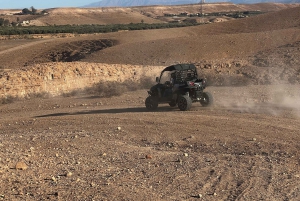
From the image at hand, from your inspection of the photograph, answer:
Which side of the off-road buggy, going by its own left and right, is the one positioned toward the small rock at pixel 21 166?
left

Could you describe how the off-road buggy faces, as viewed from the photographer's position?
facing away from the viewer and to the left of the viewer
